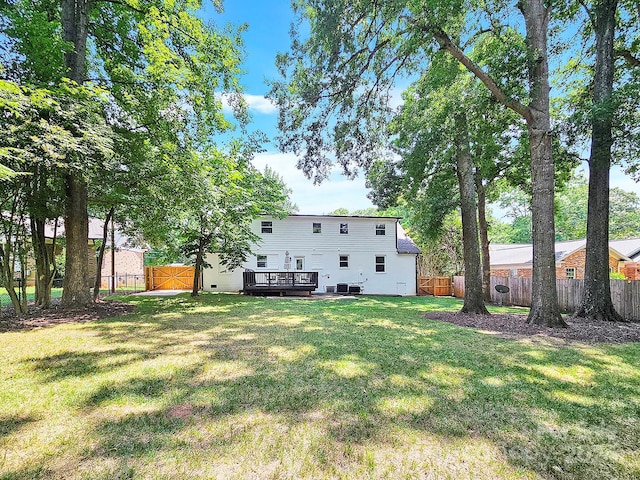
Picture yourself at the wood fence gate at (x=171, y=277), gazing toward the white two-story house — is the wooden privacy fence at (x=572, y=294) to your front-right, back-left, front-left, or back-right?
front-right

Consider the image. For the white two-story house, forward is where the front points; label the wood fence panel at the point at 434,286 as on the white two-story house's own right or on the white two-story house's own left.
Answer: on the white two-story house's own right

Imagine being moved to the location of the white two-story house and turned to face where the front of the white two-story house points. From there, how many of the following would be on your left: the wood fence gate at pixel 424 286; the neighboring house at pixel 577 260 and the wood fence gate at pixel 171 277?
1

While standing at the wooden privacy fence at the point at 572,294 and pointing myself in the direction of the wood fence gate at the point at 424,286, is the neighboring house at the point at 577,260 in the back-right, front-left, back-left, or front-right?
front-right

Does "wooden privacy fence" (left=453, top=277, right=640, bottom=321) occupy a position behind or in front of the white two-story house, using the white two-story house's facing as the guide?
behind

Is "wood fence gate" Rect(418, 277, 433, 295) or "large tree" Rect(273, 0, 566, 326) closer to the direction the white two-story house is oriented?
the wood fence gate

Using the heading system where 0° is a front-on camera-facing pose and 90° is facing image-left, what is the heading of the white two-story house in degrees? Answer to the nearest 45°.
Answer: approximately 180°

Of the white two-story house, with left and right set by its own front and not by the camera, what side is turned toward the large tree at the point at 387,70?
back

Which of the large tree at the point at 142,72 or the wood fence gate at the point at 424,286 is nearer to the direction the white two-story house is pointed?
the wood fence gate

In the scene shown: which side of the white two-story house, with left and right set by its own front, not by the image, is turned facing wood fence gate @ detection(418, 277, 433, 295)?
right

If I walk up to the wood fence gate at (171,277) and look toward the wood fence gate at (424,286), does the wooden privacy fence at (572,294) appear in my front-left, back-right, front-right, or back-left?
front-right

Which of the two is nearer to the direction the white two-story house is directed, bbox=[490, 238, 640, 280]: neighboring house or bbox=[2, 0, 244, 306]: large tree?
the neighboring house

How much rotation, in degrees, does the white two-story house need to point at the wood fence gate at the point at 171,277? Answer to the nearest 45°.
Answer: approximately 90° to its left

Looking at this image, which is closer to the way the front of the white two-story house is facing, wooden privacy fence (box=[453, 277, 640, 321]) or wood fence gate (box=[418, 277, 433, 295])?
the wood fence gate
